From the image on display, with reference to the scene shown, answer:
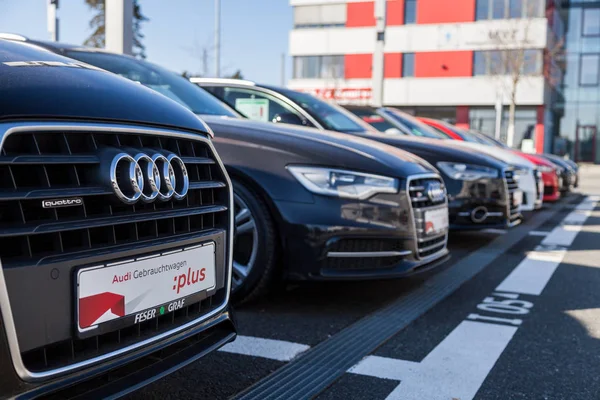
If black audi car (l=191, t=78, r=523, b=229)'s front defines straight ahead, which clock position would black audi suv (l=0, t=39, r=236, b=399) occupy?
black audi suv (l=0, t=39, r=236, b=399) is roughly at 2 o'clock from black audi car (l=191, t=78, r=523, b=229).

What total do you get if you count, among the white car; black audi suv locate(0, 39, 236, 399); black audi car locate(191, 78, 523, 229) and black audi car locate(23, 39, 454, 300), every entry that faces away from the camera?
0

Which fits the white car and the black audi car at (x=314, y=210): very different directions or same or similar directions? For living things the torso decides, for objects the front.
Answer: same or similar directions

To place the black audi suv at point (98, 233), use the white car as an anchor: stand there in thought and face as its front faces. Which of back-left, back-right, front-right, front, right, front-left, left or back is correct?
front-right

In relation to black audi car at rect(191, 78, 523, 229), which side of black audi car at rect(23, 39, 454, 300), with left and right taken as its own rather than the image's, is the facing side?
left

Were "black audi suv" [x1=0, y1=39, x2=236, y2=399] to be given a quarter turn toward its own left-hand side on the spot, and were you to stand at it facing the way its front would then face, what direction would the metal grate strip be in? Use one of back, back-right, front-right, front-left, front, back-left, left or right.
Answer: front

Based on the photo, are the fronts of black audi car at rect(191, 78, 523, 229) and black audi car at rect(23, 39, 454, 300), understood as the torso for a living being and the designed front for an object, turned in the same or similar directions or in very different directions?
same or similar directions

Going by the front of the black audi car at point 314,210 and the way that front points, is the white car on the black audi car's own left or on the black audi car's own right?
on the black audi car's own left

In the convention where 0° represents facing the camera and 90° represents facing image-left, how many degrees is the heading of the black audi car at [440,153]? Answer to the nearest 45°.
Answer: approximately 315°

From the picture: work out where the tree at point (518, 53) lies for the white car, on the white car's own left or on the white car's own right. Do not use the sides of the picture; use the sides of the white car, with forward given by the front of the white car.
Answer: on the white car's own left

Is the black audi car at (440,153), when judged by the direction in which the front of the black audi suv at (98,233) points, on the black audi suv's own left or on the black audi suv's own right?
on the black audi suv's own left

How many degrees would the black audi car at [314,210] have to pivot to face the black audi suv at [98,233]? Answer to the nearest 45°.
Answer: approximately 45° to its right

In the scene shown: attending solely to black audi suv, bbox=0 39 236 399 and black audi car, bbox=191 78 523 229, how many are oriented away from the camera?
0

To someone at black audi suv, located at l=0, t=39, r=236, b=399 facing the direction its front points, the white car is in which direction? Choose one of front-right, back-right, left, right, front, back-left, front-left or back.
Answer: left

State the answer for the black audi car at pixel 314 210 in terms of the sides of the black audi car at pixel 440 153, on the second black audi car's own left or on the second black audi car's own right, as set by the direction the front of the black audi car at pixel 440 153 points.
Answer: on the second black audi car's own right

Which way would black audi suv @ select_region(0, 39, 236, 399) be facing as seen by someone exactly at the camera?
facing the viewer and to the right of the viewer

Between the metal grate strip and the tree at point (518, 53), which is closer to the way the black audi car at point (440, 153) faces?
the metal grate strip

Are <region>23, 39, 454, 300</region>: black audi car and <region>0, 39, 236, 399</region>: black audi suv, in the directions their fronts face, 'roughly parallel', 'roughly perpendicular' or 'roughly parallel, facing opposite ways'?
roughly parallel
